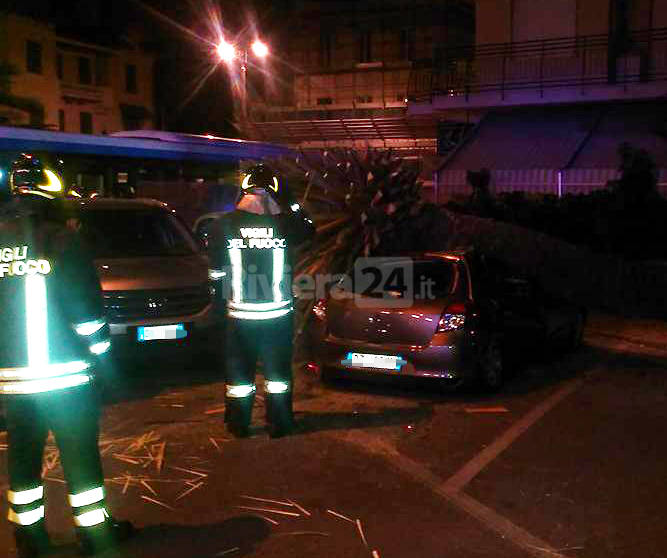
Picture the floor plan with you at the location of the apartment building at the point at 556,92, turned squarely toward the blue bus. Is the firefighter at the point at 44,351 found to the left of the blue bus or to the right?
left

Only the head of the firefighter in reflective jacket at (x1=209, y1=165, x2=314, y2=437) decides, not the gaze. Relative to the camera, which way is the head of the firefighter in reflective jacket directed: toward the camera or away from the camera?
away from the camera

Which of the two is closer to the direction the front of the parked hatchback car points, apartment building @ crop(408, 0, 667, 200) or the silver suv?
the apartment building

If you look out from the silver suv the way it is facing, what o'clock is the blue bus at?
The blue bus is roughly at 6 o'clock from the silver suv.

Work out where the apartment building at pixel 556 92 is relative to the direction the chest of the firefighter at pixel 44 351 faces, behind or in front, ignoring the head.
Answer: in front

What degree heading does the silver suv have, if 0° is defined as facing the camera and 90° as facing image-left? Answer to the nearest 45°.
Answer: approximately 0°

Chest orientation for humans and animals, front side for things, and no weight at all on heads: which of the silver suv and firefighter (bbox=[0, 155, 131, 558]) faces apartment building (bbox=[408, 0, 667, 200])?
the firefighter

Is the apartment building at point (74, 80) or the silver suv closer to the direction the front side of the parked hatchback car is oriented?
the apartment building

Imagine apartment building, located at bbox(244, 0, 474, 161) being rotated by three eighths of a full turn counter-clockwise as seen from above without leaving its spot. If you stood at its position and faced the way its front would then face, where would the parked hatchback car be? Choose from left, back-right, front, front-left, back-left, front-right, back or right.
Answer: back-right

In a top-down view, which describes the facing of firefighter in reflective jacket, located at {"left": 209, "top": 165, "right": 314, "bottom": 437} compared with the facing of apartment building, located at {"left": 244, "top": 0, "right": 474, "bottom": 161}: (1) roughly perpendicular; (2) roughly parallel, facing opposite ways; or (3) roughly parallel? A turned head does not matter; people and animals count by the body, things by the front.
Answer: roughly parallel, facing opposite ways

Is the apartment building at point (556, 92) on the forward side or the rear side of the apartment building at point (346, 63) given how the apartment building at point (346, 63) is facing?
on the forward side

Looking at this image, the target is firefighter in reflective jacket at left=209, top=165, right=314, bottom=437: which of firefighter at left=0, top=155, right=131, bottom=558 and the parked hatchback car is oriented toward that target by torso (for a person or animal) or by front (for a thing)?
the firefighter

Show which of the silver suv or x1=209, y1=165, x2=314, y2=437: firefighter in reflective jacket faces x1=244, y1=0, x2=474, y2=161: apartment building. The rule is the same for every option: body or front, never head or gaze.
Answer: the firefighter in reflective jacket

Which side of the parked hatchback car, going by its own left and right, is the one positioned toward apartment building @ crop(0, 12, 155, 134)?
left

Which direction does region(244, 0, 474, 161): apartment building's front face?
toward the camera

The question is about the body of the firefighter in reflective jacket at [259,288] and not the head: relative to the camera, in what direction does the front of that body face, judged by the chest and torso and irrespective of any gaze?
away from the camera

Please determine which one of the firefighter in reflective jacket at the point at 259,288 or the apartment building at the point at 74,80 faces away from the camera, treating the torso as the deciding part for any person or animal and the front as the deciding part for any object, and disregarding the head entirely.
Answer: the firefighter in reflective jacket
